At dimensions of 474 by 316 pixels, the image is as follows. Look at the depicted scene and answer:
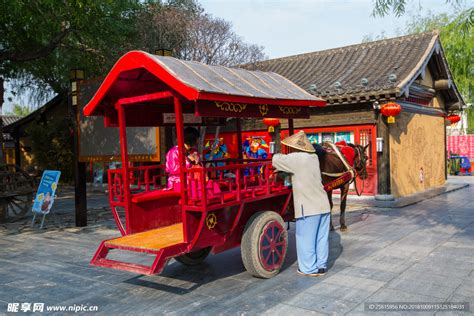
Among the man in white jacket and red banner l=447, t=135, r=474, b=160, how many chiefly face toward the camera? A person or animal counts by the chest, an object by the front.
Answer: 1

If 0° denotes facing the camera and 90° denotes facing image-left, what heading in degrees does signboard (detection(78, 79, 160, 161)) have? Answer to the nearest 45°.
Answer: approximately 0°

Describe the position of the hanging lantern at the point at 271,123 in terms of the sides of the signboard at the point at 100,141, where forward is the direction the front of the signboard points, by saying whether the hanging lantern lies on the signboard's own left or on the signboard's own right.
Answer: on the signboard's own left

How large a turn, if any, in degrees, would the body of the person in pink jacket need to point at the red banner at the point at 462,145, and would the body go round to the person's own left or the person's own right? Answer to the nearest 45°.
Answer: approximately 45° to the person's own left
